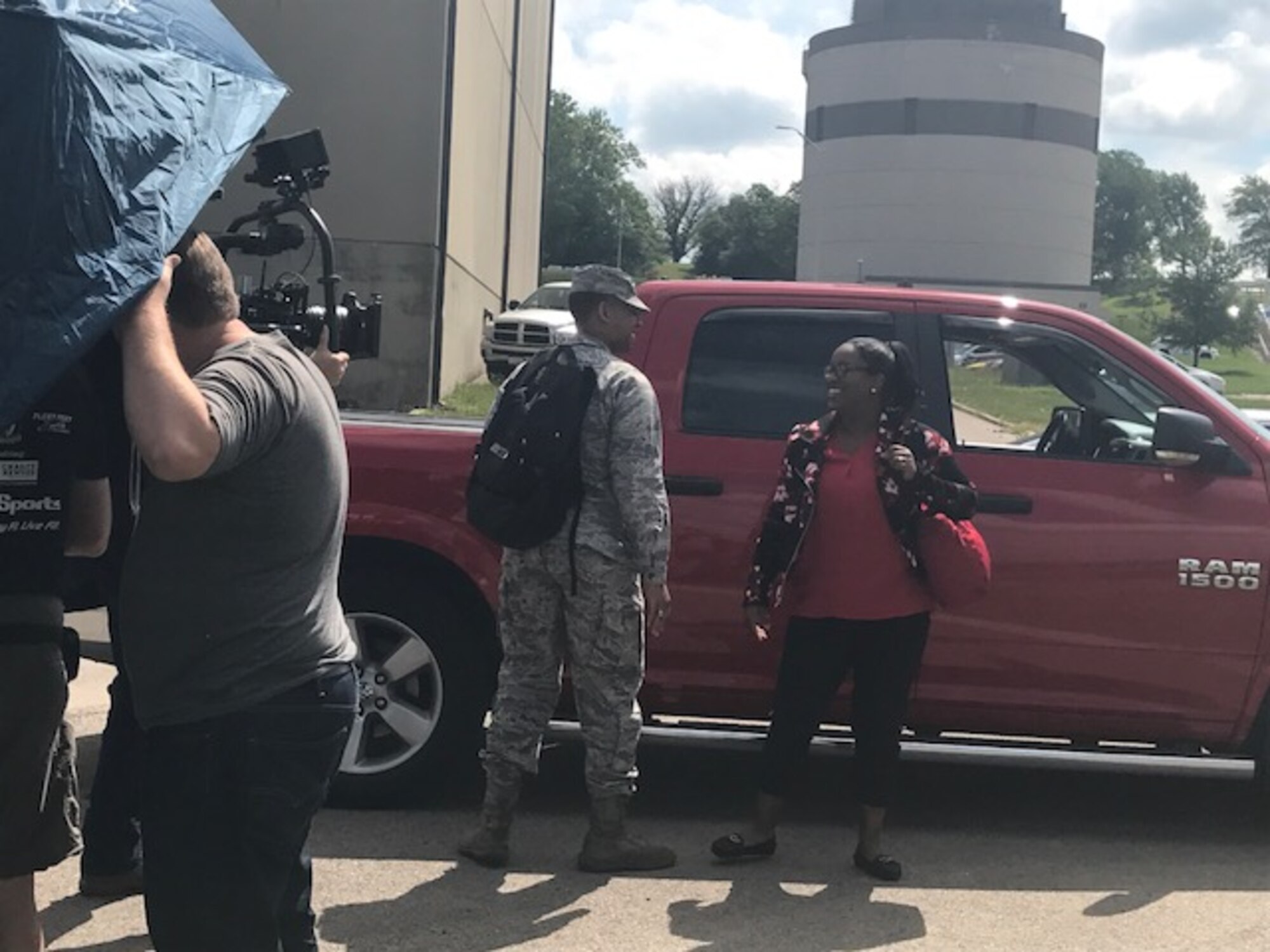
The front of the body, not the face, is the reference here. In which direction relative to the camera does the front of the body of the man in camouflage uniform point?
to the viewer's right

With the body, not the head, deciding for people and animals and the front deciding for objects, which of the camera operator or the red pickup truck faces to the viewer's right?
the red pickup truck

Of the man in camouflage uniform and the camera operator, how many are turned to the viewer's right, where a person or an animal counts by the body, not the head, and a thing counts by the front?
1

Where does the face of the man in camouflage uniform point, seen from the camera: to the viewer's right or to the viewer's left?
to the viewer's right

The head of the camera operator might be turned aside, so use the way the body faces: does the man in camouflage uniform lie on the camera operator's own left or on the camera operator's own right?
on the camera operator's own right

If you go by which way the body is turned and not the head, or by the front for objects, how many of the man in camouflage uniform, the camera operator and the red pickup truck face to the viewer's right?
2

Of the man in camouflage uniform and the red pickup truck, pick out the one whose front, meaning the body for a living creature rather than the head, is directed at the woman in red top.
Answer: the man in camouflage uniform

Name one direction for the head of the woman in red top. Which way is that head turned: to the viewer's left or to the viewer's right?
to the viewer's left

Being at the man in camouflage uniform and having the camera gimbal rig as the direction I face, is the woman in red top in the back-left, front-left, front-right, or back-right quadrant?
back-left

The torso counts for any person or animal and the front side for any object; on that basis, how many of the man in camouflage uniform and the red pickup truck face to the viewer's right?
2

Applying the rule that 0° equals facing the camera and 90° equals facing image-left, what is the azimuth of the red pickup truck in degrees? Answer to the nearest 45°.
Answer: approximately 270°
